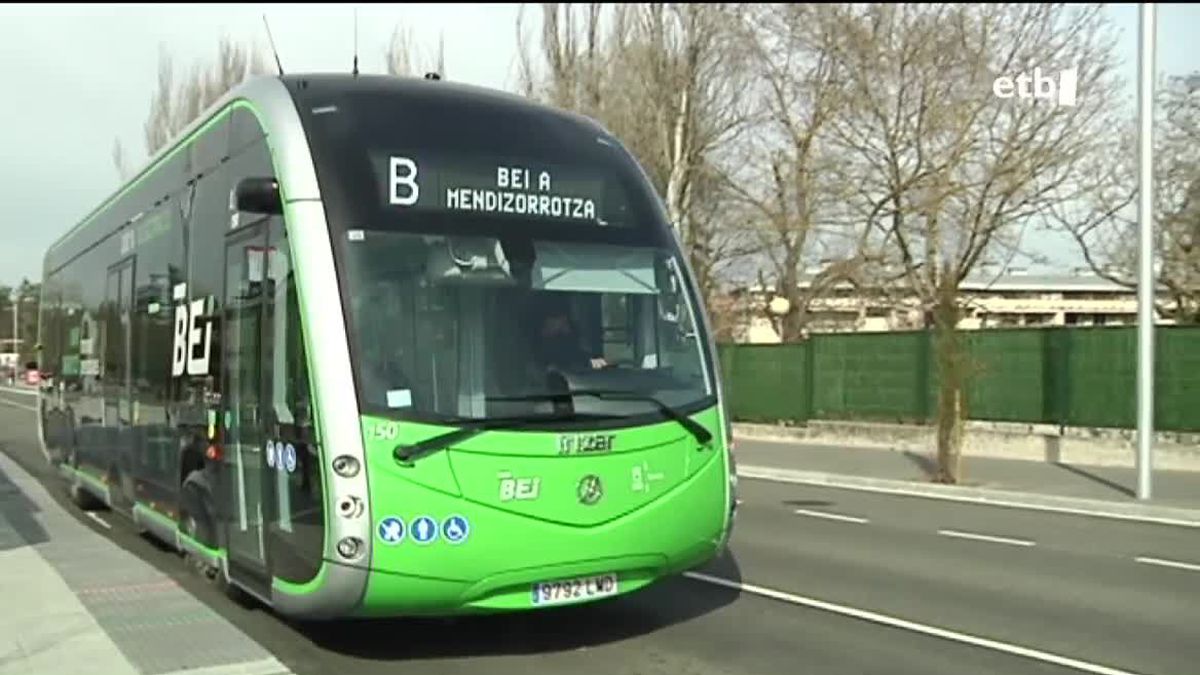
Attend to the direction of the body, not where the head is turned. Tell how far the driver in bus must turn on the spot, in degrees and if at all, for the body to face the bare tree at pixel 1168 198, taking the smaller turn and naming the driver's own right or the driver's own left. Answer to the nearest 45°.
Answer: approximately 90° to the driver's own left

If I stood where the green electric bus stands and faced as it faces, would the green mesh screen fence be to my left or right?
on my left

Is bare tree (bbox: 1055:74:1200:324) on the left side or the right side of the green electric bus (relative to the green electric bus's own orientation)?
on its left

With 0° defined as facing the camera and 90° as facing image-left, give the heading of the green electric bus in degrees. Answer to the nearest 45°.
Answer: approximately 315°

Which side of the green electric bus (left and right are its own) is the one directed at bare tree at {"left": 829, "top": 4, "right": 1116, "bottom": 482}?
left

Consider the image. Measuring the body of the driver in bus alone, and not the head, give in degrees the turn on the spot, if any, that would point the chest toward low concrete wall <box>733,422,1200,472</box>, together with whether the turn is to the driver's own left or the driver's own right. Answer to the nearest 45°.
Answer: approximately 90° to the driver's own left

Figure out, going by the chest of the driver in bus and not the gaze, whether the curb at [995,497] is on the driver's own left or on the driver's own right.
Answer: on the driver's own left

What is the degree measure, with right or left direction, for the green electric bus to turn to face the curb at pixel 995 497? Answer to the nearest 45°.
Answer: approximately 90° to its left

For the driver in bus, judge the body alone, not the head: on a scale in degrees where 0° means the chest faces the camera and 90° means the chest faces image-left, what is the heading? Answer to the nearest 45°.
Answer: approximately 315°
